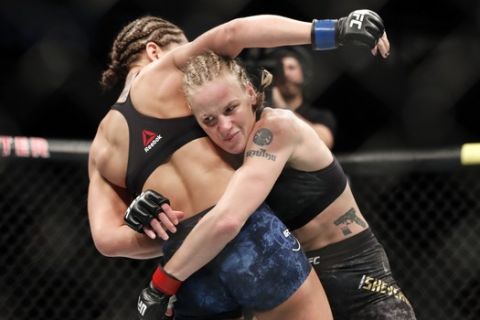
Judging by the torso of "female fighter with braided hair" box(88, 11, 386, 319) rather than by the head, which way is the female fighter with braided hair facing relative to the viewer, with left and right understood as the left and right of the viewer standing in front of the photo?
facing away from the viewer and to the right of the viewer

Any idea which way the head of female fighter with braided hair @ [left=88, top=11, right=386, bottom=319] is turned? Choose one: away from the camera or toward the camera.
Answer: away from the camera

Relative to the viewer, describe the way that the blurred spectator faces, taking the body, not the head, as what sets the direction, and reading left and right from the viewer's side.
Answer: facing the viewer and to the right of the viewer

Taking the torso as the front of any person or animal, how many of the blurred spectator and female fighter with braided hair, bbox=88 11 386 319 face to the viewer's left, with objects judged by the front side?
0

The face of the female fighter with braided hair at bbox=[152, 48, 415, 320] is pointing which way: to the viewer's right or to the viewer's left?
to the viewer's left

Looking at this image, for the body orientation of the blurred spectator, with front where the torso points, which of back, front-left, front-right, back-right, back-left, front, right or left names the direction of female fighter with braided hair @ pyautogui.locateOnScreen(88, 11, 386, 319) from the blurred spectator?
front-right
